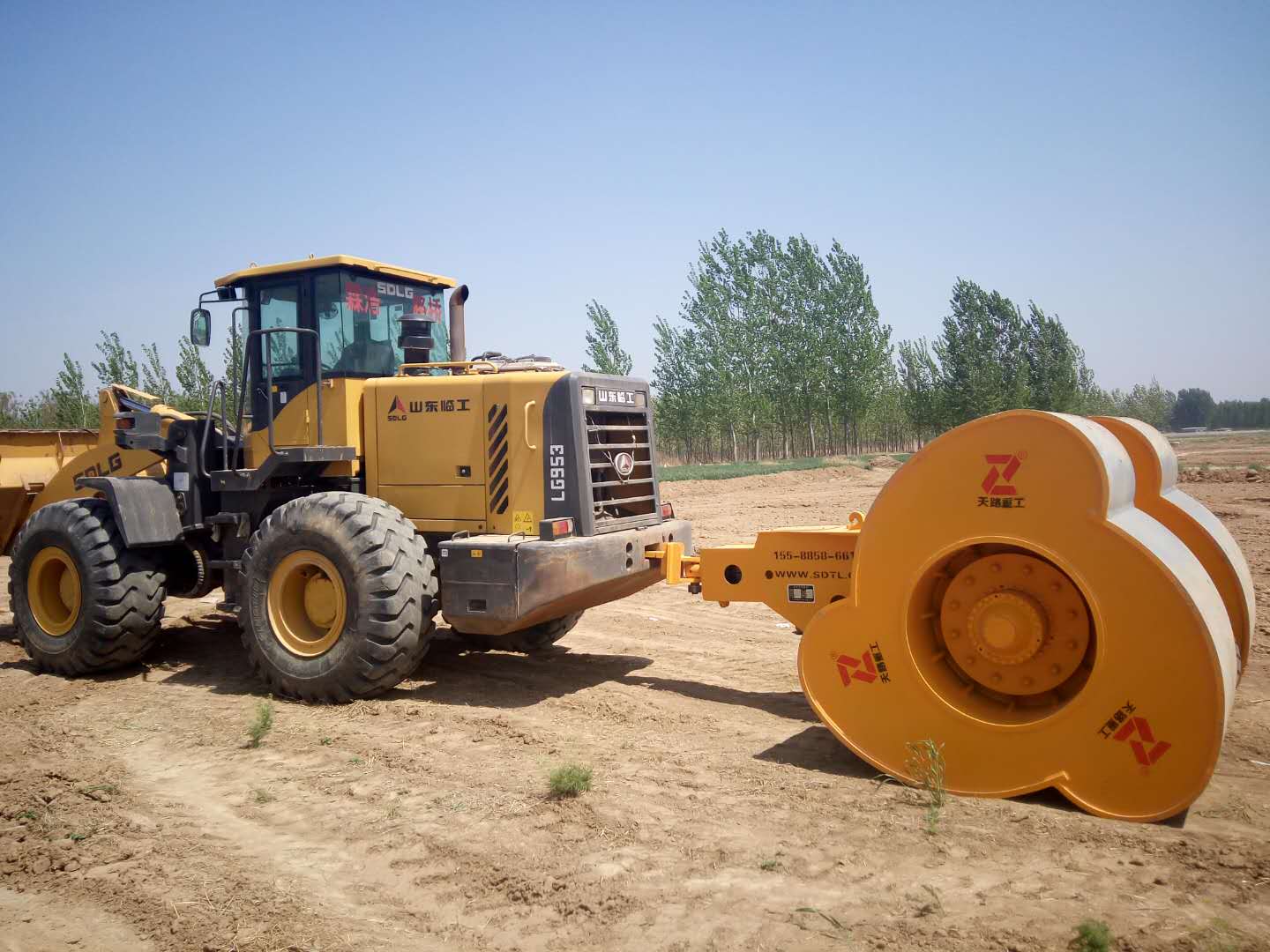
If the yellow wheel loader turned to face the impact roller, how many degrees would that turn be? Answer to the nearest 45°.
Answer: approximately 180°

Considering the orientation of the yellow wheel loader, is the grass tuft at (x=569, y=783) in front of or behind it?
behind

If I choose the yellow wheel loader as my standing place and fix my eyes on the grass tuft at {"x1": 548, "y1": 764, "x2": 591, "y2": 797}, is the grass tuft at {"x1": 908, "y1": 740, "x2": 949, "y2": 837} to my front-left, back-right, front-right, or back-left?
front-left

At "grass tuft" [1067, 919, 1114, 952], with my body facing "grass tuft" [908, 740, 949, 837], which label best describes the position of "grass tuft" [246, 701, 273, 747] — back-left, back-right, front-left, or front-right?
front-left

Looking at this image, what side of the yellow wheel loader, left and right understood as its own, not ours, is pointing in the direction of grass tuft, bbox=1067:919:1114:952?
back

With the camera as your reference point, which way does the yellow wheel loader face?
facing away from the viewer and to the left of the viewer

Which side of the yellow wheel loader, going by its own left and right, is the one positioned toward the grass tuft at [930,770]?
back
